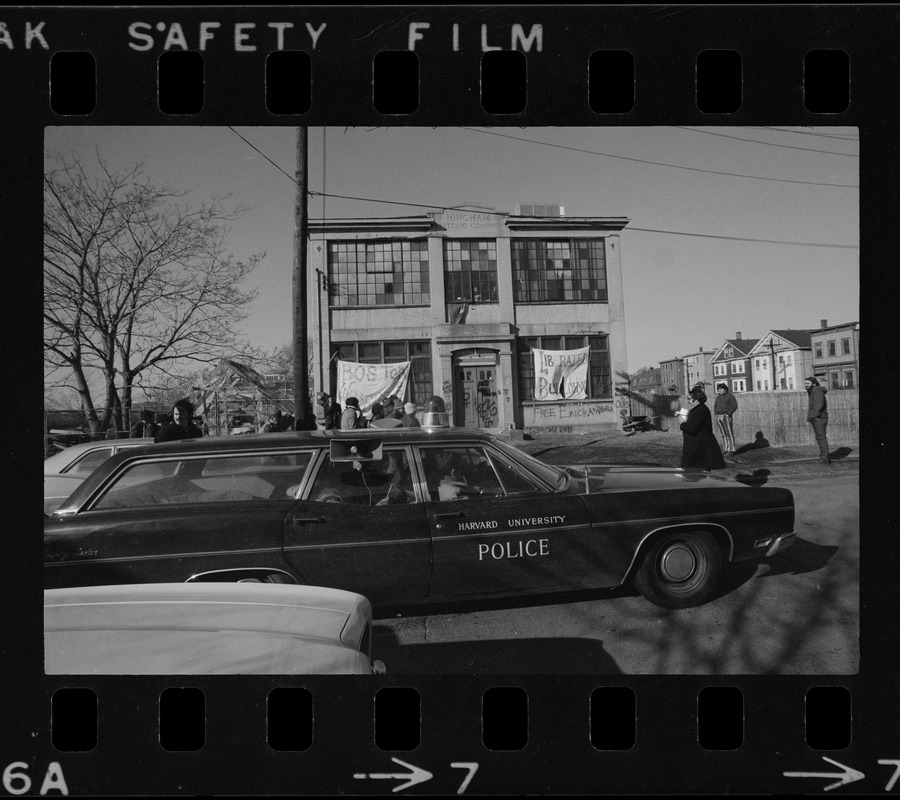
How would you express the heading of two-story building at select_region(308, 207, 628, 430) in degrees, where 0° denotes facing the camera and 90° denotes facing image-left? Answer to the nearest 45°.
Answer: approximately 0°

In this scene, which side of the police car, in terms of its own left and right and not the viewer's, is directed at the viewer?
right

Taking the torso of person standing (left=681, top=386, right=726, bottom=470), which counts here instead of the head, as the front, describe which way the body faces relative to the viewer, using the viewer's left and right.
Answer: facing to the left of the viewer

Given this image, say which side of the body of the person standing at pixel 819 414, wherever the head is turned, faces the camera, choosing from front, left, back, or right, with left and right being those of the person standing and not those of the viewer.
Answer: left

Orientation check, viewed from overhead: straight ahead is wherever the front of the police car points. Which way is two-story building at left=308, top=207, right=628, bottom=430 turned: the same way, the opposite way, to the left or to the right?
to the right
